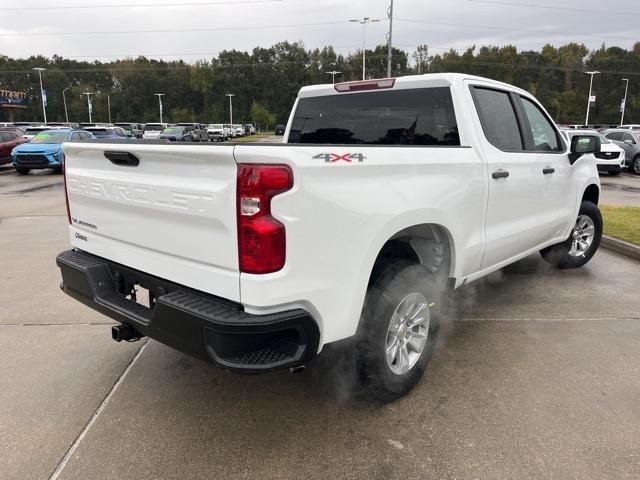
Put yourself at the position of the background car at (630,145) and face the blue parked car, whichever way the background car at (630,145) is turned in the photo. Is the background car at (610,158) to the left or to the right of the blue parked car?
left

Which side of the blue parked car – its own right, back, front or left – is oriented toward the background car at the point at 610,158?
left

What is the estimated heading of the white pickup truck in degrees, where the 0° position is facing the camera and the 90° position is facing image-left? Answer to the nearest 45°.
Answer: approximately 225°

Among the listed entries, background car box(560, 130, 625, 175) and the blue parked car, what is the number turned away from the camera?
0

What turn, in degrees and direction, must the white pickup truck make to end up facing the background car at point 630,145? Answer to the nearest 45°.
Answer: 0° — it already faces it

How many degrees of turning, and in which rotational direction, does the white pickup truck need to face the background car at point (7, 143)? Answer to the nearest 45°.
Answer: approximately 90° to its left

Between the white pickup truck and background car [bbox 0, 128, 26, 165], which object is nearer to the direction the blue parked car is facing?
the white pickup truck

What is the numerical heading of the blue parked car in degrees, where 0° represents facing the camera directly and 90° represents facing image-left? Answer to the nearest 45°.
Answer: approximately 45°

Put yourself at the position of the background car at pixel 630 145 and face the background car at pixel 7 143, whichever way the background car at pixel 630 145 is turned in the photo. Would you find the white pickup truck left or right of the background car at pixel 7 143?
left

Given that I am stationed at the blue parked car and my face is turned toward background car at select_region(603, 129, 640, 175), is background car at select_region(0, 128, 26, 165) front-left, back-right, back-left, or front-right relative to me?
back-left

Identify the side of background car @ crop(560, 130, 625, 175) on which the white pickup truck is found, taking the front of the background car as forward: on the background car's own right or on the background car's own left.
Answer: on the background car's own right

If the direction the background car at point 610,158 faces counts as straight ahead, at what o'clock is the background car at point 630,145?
the background car at point 630,145 is roughly at 8 o'clock from the background car at point 610,158.

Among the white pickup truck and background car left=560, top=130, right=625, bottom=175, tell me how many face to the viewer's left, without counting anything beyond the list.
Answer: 0

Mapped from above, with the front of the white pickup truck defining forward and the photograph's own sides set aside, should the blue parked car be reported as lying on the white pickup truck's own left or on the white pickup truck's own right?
on the white pickup truck's own left

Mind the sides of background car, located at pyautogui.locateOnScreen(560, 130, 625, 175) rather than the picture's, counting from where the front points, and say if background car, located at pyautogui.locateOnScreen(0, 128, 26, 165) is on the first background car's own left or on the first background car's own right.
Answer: on the first background car's own right

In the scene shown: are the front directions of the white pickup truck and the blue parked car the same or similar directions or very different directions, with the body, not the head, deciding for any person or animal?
very different directions
